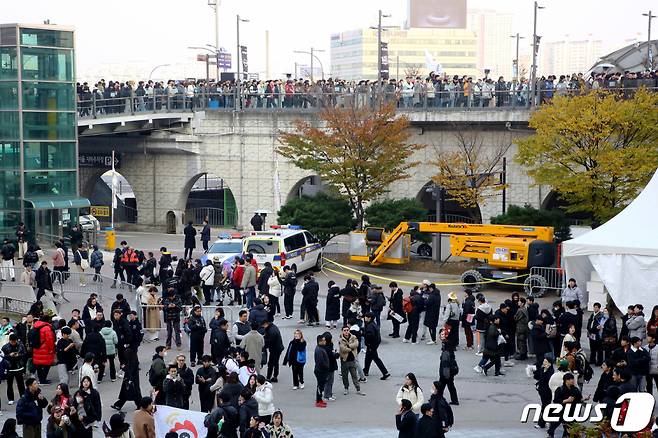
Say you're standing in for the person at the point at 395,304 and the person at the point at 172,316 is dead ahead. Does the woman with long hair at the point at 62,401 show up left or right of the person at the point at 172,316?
left

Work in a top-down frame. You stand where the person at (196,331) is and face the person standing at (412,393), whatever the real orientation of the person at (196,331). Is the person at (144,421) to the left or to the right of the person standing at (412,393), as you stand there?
right

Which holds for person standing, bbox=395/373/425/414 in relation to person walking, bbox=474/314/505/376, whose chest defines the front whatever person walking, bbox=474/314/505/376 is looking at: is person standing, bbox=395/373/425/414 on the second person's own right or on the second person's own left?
on the second person's own right

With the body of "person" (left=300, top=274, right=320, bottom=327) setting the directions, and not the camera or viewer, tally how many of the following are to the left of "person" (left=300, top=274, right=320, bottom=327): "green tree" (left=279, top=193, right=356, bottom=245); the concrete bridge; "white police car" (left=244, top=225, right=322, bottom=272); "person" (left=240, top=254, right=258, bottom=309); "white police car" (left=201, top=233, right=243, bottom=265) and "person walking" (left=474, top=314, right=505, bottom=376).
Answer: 1

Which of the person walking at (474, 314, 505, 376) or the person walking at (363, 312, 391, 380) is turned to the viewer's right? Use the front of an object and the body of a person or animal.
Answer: the person walking at (474, 314, 505, 376)

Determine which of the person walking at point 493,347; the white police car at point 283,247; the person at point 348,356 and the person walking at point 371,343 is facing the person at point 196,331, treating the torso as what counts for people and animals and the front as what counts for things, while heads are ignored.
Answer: the person walking at point 371,343

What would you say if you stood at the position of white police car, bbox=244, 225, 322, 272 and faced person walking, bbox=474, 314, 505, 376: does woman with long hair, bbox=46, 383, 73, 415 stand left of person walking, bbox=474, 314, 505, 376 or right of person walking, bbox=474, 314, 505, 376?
right

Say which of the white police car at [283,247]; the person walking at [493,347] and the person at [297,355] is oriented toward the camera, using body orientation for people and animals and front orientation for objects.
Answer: the person at [297,355]

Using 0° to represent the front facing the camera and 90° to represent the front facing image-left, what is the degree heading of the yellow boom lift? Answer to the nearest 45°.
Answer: approximately 90°
